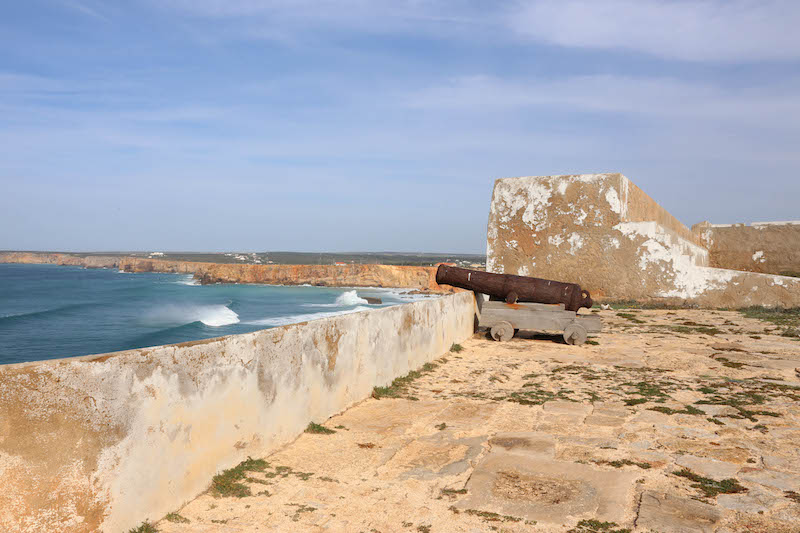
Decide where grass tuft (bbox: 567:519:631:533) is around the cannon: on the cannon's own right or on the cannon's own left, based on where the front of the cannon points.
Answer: on the cannon's own left

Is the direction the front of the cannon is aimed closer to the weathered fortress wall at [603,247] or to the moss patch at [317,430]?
the moss patch

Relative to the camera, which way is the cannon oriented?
to the viewer's left

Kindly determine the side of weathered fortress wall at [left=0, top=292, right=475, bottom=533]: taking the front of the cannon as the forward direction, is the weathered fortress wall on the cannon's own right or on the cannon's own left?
on the cannon's own left

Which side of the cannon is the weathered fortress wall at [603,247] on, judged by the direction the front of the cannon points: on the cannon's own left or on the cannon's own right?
on the cannon's own right

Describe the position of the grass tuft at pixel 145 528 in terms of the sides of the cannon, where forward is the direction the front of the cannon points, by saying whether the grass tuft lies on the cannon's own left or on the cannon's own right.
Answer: on the cannon's own left

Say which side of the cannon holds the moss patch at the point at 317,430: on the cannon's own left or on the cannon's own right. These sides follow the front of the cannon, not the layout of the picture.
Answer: on the cannon's own left
